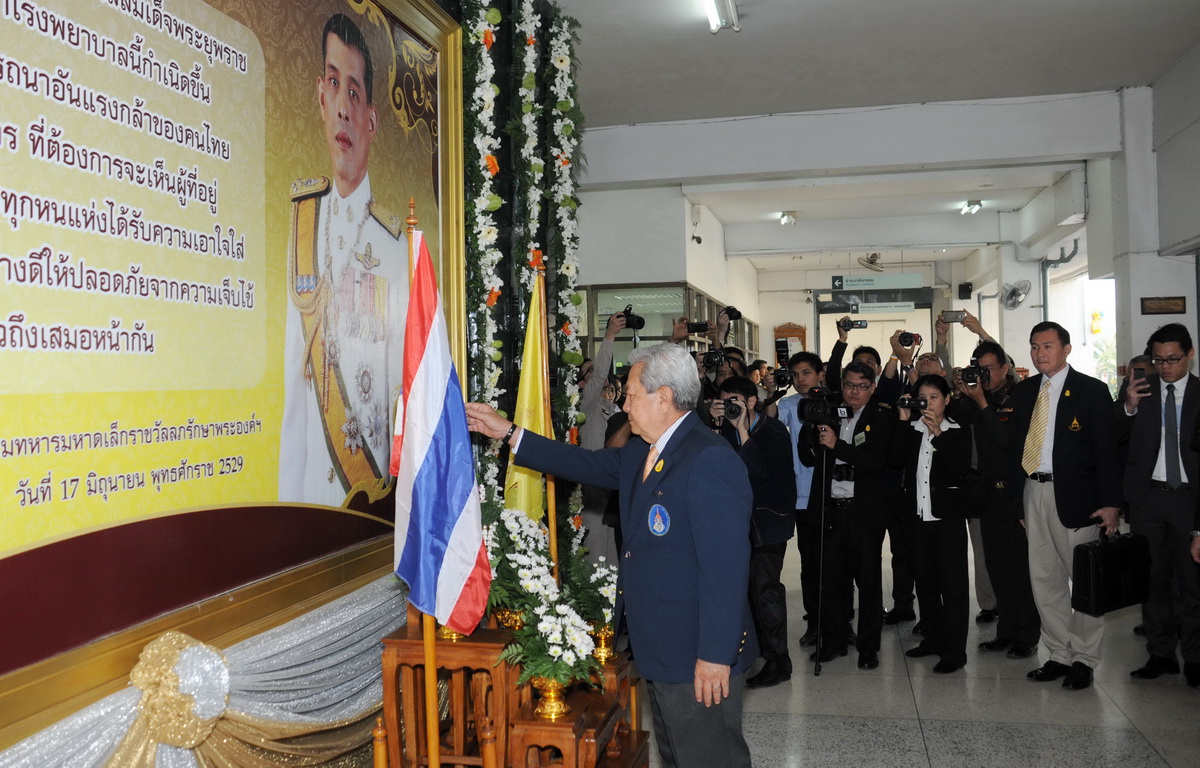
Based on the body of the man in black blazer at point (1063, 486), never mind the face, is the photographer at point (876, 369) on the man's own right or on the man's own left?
on the man's own right

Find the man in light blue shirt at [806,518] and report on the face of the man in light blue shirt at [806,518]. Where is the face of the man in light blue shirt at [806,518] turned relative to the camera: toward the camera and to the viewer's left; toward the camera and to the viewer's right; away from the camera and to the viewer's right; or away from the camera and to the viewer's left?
toward the camera and to the viewer's left

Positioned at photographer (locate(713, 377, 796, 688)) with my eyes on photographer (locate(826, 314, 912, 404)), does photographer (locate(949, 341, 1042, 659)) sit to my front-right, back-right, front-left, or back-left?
front-right

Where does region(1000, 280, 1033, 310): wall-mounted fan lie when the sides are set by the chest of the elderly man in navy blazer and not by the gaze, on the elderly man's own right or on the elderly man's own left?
on the elderly man's own right

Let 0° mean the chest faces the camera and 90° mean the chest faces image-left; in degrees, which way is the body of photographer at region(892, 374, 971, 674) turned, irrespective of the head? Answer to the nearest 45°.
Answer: approximately 45°

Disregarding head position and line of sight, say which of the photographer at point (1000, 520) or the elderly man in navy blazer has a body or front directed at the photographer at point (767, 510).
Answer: the photographer at point (1000, 520)

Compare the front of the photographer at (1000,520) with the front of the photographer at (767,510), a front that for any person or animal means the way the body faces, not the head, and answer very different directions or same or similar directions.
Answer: same or similar directions

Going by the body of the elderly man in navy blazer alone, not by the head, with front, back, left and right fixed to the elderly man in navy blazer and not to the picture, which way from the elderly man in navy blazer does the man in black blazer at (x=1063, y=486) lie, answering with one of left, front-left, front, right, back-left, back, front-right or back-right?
back-right

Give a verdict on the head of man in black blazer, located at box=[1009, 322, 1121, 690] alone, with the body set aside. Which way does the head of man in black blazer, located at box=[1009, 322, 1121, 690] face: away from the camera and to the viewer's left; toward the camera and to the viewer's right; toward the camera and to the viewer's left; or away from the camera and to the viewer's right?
toward the camera and to the viewer's left

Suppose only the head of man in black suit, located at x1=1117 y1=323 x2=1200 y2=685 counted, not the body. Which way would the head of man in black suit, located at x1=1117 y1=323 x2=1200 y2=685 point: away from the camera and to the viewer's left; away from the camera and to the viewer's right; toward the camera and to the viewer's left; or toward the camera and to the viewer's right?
toward the camera and to the viewer's left

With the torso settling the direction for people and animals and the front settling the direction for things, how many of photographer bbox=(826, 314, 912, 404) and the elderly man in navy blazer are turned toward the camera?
1

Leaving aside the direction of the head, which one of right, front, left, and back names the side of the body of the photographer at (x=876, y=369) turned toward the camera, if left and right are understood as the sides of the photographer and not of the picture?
front
